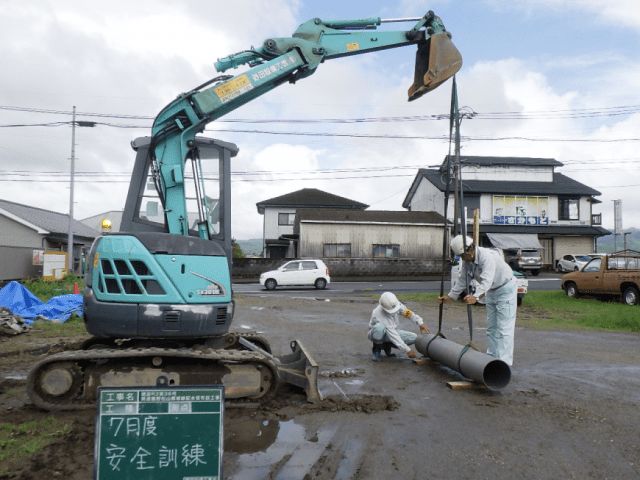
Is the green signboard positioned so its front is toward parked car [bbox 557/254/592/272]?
no

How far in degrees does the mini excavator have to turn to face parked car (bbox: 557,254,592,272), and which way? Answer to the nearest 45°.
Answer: approximately 45° to its left

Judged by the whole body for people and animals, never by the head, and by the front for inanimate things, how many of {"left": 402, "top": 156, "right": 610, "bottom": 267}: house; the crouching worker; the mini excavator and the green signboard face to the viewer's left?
0

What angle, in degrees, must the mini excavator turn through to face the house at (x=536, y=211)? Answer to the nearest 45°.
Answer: approximately 45° to its left

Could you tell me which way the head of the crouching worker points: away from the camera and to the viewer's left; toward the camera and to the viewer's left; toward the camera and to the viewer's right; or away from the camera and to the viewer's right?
toward the camera and to the viewer's right

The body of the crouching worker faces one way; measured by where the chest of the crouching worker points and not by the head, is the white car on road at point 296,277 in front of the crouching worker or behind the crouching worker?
behind

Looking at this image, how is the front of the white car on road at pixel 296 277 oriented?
to the viewer's left

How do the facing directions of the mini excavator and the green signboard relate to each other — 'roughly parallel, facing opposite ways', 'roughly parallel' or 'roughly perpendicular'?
roughly perpendicular

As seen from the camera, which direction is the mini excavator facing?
to the viewer's right

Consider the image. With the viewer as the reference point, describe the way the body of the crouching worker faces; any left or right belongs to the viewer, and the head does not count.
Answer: facing the viewer and to the right of the viewer

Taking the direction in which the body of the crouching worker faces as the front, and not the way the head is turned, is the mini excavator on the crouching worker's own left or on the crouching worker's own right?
on the crouching worker's own right

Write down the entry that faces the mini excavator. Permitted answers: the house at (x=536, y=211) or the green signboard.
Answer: the house

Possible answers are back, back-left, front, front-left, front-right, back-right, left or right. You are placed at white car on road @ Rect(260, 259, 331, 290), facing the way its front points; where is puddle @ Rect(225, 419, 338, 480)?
left

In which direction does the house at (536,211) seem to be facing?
toward the camera

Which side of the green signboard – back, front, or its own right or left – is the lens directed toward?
front

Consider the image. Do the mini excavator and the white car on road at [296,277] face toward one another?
no

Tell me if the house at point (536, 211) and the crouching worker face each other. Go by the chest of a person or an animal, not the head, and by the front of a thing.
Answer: no

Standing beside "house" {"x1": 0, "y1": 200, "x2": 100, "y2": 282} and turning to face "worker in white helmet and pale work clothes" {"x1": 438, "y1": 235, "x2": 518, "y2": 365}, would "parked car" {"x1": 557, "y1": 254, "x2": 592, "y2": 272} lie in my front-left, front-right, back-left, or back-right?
front-left

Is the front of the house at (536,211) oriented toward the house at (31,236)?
no

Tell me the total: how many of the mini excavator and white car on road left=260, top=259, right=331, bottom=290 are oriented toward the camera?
0

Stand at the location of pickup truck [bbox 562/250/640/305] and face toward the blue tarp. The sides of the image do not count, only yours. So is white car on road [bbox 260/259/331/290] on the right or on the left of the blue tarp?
right

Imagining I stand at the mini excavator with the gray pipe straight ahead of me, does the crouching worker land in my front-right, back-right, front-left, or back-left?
front-left
